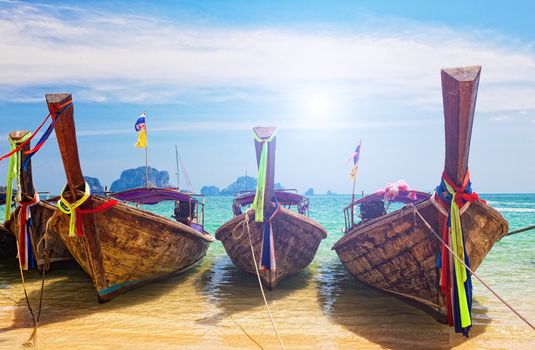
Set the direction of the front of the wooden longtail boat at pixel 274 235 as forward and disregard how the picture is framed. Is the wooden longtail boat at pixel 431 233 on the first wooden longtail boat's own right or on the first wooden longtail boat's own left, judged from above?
on the first wooden longtail boat's own left

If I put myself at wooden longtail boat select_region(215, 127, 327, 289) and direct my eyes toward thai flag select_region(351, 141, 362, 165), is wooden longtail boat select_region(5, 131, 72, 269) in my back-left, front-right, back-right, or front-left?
back-left

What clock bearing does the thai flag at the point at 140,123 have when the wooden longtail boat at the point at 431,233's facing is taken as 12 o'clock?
The thai flag is roughly at 5 o'clock from the wooden longtail boat.

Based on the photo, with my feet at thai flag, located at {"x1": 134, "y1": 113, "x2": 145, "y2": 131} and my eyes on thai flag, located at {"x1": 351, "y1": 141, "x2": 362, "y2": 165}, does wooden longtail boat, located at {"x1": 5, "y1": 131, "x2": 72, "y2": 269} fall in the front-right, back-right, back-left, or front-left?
back-right

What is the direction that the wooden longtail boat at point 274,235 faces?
toward the camera

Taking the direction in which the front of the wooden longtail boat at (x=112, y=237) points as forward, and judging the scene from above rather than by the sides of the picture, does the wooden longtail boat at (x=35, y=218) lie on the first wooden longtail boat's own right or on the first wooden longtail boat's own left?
on the first wooden longtail boat's own right

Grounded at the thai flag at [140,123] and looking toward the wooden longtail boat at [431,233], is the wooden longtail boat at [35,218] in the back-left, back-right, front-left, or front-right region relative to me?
back-right

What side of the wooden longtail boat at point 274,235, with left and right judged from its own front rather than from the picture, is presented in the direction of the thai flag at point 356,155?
left

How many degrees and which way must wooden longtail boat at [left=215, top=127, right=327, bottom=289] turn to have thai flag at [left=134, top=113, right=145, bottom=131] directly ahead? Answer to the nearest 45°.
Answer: approximately 135° to its right

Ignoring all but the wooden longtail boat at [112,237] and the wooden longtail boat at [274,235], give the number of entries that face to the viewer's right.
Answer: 0

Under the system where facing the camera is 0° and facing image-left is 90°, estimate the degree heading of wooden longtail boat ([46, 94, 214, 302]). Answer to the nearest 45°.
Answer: approximately 45°

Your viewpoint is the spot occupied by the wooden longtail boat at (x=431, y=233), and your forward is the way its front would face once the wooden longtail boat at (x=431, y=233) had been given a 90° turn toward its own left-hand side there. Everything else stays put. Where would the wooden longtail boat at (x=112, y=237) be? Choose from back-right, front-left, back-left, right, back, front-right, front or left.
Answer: back-left
